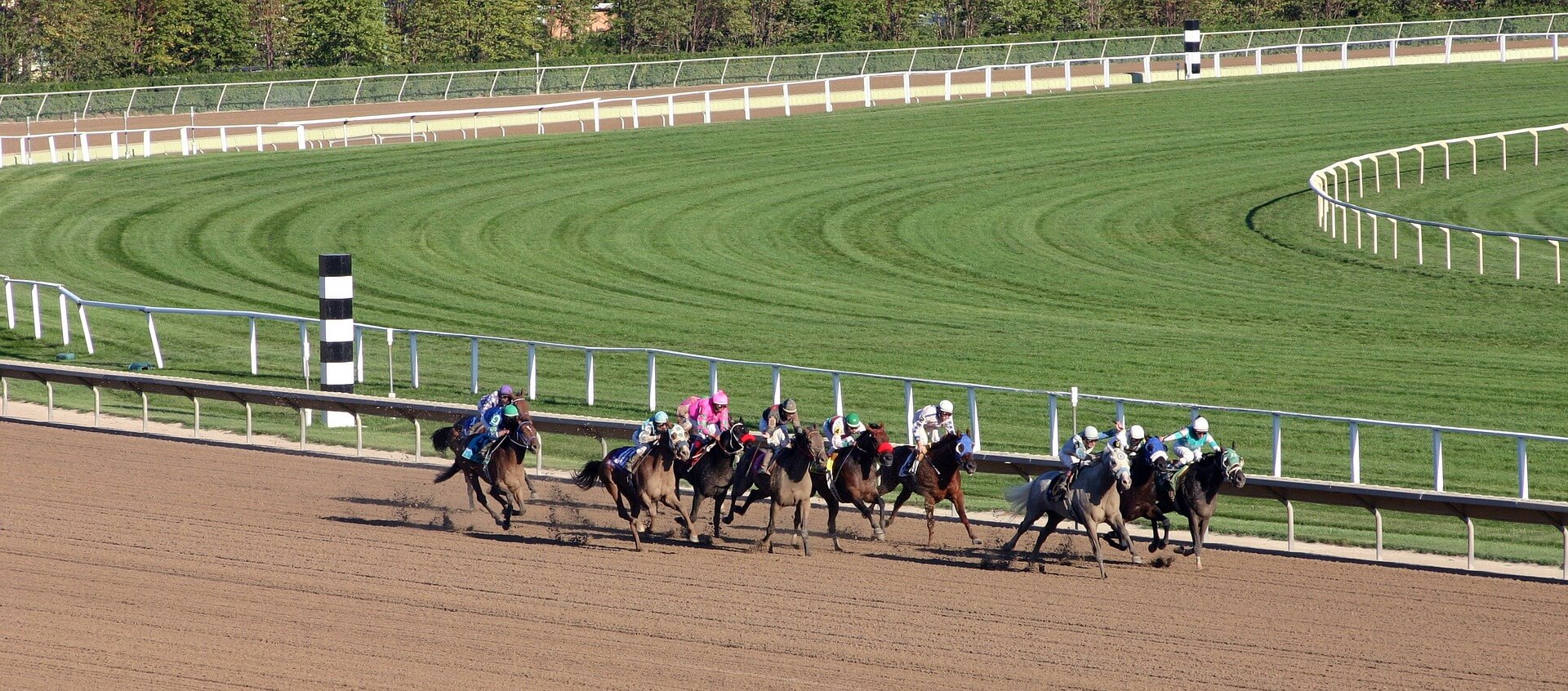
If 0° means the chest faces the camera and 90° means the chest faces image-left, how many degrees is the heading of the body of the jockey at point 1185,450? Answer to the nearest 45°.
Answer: approximately 315°

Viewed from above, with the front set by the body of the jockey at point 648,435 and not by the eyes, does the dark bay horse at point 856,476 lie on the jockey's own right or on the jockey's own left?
on the jockey's own left

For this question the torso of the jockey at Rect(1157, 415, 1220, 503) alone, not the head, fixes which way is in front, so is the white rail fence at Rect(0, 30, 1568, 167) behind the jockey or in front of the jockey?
behind

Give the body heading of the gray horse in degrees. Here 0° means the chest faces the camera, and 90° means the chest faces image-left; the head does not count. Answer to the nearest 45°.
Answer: approximately 315°

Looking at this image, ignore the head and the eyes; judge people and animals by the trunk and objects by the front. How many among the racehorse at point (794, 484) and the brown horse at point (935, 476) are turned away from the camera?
0

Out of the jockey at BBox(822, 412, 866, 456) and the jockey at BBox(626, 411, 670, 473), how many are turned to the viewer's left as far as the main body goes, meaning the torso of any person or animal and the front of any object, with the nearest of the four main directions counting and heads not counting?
0

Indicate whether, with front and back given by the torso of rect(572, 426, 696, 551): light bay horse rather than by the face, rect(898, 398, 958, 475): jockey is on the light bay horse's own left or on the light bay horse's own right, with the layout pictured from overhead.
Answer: on the light bay horse's own left

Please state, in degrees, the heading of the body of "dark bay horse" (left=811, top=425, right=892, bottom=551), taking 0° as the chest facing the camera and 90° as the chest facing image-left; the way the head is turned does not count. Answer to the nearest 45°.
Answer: approximately 315°
